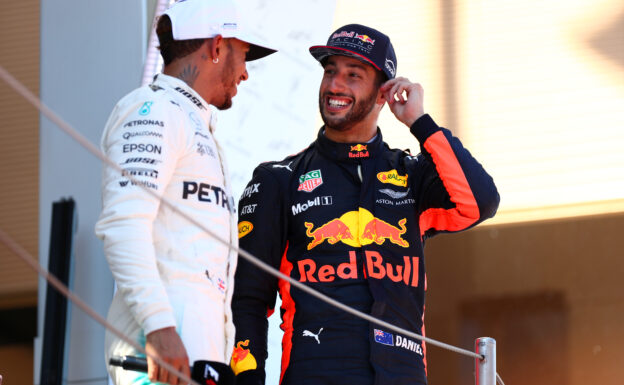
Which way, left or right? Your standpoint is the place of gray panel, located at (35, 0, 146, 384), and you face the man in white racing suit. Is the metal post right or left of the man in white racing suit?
left

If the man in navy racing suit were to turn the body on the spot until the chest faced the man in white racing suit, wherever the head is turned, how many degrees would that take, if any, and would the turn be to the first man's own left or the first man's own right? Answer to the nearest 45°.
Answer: approximately 45° to the first man's own right

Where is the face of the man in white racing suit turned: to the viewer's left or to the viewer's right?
to the viewer's right

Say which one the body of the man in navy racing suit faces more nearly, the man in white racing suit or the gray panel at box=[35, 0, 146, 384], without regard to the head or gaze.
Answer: the man in white racing suit

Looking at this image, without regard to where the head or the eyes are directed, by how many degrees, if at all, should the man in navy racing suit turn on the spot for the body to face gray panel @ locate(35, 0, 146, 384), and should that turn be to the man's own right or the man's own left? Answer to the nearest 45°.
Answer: approximately 135° to the man's own right

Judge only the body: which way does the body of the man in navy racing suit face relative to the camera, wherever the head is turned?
toward the camera

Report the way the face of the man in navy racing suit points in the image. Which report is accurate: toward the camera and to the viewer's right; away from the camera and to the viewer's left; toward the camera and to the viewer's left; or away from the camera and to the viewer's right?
toward the camera and to the viewer's left
